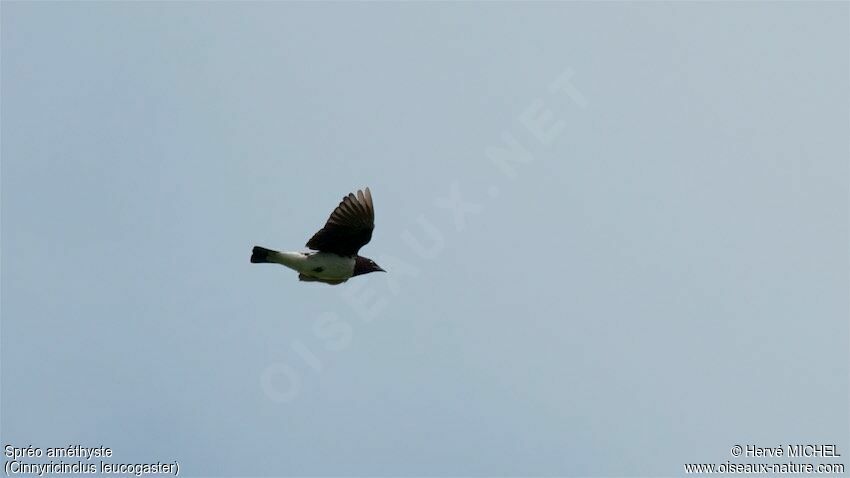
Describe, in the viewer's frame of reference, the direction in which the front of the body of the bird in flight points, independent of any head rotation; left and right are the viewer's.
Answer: facing to the right of the viewer
